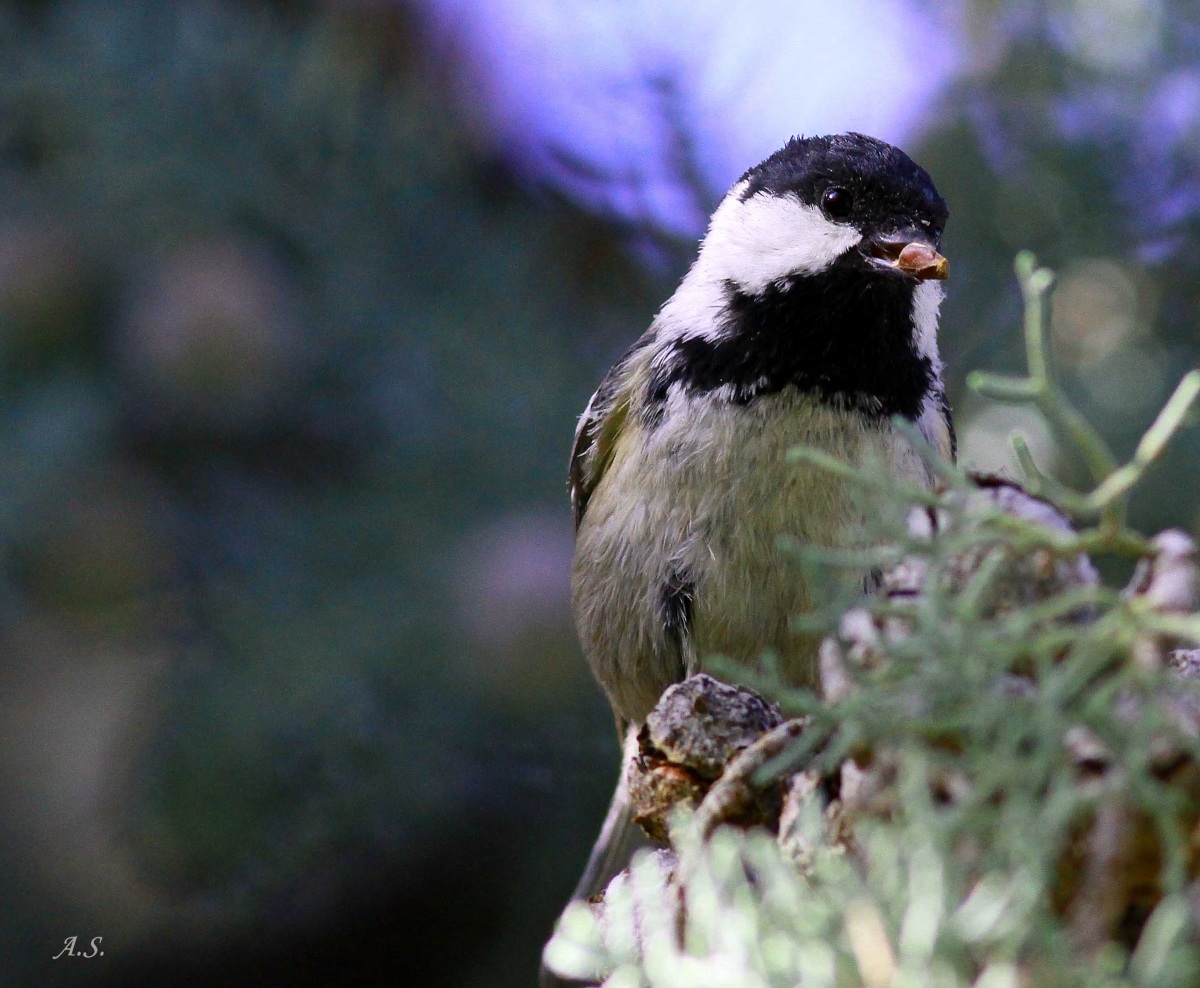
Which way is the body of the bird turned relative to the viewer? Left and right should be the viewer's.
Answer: facing the viewer and to the right of the viewer

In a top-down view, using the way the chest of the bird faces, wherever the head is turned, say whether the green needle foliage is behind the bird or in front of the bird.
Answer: in front
